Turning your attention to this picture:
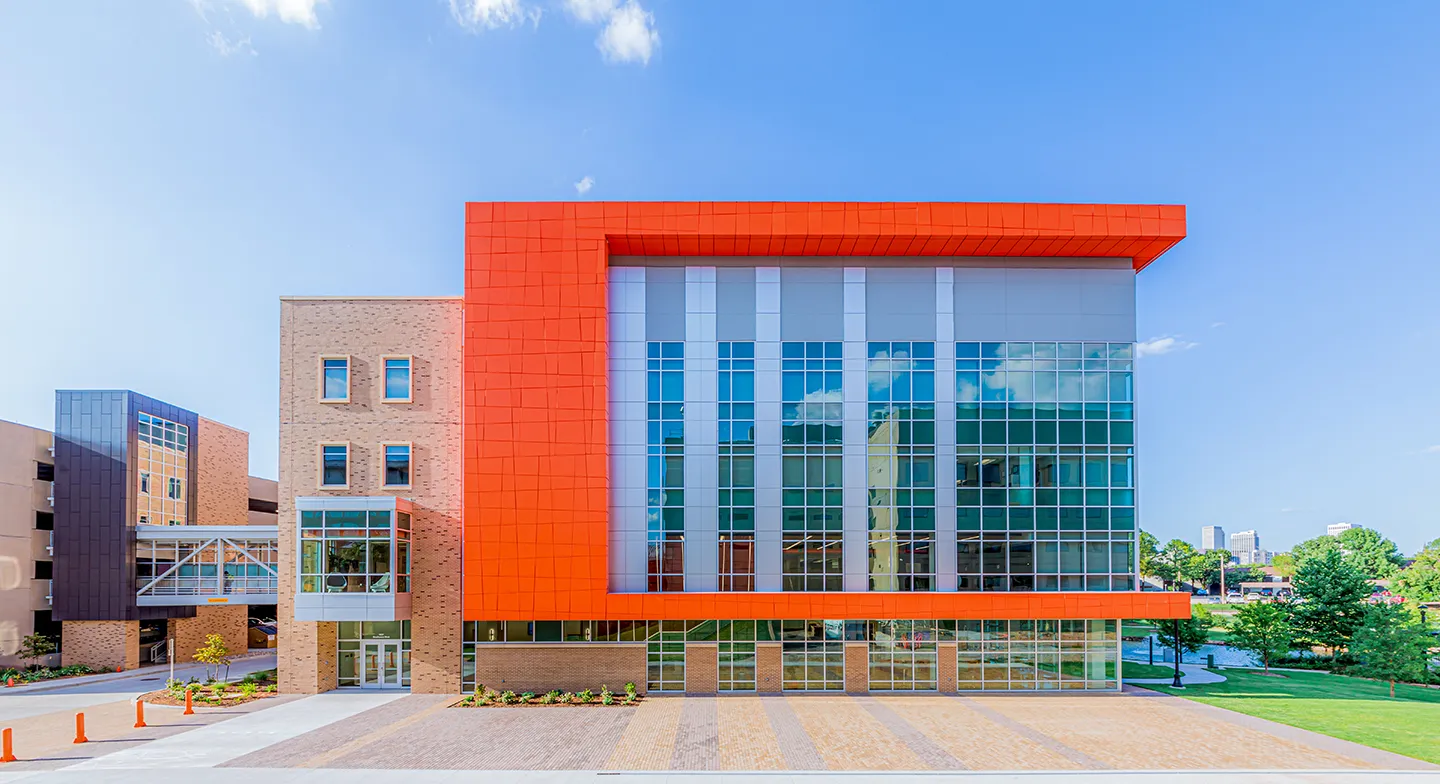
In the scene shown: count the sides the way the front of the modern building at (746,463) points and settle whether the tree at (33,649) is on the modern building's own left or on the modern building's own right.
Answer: on the modern building's own right

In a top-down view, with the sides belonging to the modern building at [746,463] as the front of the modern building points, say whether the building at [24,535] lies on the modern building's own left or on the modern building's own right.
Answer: on the modern building's own right

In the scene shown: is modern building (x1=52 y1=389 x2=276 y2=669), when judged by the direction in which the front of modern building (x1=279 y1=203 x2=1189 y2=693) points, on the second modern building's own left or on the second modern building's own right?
on the second modern building's own right

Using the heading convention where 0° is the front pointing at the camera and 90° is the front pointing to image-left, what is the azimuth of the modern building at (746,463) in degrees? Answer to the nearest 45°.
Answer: approximately 0°

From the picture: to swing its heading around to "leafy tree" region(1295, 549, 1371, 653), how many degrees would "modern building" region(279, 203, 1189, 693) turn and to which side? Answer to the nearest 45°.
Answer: approximately 135° to its left

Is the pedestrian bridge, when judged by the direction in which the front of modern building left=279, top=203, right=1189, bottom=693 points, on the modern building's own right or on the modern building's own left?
on the modern building's own right
